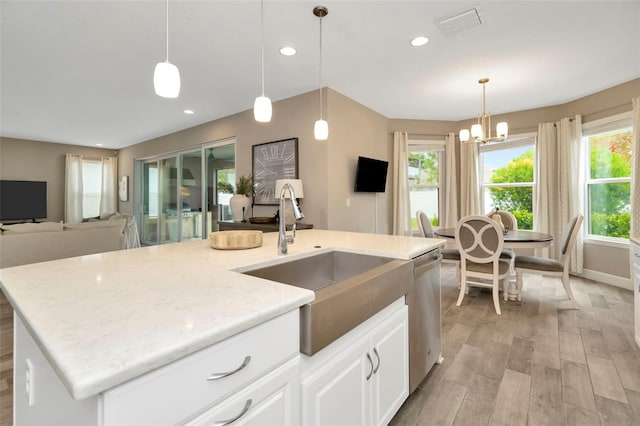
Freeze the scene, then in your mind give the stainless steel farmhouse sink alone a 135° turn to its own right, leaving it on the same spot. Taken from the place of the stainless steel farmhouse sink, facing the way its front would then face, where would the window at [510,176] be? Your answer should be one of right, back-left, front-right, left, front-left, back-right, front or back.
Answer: back-right

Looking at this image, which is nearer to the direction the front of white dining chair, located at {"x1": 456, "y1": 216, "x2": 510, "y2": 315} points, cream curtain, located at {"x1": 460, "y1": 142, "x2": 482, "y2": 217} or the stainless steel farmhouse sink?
the cream curtain

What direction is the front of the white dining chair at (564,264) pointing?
to the viewer's left

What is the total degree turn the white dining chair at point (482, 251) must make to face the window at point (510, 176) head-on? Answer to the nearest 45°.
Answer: approximately 45° to its left

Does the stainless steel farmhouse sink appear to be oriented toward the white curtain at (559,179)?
no

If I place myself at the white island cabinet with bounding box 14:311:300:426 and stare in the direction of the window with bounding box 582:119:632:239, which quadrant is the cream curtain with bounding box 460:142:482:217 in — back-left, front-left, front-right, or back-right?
front-left

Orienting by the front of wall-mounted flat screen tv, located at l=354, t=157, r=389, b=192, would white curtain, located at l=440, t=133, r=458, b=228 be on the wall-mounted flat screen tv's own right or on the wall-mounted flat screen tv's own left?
on the wall-mounted flat screen tv's own left

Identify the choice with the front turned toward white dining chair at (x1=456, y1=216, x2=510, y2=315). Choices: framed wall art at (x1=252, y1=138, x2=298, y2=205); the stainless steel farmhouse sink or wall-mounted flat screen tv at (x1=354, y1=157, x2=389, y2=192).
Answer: the wall-mounted flat screen tv

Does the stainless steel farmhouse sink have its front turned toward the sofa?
no

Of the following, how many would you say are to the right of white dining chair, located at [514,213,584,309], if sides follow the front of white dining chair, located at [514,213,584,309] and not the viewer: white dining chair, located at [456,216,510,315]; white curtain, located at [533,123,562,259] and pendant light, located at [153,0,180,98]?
1

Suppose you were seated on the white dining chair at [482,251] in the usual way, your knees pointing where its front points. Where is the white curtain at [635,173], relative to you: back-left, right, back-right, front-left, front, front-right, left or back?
front

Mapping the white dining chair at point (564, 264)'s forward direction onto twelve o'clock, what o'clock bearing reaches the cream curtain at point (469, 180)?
The cream curtain is roughly at 2 o'clock from the white dining chair.

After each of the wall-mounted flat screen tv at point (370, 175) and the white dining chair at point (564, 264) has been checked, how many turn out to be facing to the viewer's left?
1

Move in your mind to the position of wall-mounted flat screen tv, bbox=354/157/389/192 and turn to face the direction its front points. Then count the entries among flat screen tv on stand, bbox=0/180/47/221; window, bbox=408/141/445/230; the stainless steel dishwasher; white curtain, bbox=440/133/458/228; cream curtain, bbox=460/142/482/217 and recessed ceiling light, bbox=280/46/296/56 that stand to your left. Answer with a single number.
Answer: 3

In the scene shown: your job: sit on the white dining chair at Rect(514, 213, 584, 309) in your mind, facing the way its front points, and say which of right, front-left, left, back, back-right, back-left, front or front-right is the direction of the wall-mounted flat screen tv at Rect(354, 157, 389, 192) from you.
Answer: front
